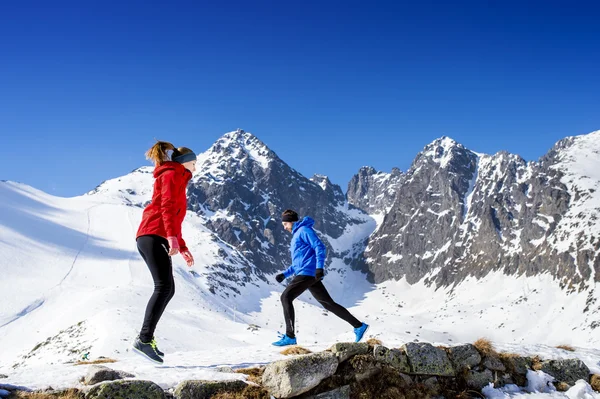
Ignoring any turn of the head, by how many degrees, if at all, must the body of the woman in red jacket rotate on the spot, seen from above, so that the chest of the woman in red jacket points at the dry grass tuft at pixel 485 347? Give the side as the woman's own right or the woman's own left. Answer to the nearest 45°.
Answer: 0° — they already face it

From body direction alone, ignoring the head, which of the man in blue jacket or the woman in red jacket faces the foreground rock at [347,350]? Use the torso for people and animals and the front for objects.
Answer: the woman in red jacket

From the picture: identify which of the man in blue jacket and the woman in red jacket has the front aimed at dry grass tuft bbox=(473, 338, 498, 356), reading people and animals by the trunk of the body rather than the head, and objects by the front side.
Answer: the woman in red jacket

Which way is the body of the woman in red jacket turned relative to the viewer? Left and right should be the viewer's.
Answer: facing to the right of the viewer

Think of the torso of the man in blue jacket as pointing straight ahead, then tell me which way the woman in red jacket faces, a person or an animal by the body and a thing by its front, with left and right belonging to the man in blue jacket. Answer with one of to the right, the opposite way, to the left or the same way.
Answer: the opposite way

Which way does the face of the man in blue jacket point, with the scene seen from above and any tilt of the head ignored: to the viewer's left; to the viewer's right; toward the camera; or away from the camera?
to the viewer's left

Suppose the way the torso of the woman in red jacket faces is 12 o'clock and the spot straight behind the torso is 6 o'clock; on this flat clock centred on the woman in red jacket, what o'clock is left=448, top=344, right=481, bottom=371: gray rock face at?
The gray rock face is roughly at 12 o'clock from the woman in red jacket.

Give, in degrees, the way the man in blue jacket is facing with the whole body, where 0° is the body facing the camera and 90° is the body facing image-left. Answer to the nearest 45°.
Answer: approximately 90°

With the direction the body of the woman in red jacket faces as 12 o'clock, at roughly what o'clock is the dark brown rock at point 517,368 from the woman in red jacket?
The dark brown rock is roughly at 12 o'clock from the woman in red jacket.

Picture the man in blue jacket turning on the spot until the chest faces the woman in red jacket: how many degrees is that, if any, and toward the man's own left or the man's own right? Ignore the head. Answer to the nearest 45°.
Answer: approximately 45° to the man's own left

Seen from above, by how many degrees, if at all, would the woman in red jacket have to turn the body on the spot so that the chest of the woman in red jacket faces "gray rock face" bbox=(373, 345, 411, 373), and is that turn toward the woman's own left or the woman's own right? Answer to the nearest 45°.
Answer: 0° — they already face it

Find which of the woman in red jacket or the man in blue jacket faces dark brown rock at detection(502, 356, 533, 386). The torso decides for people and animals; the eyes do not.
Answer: the woman in red jacket

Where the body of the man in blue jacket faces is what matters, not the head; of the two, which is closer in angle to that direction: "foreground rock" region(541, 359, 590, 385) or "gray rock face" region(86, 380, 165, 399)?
the gray rock face

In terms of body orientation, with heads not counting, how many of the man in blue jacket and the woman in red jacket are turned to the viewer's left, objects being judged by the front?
1

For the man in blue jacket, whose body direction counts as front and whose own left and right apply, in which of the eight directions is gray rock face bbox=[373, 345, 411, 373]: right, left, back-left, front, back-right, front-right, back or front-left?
back-left
